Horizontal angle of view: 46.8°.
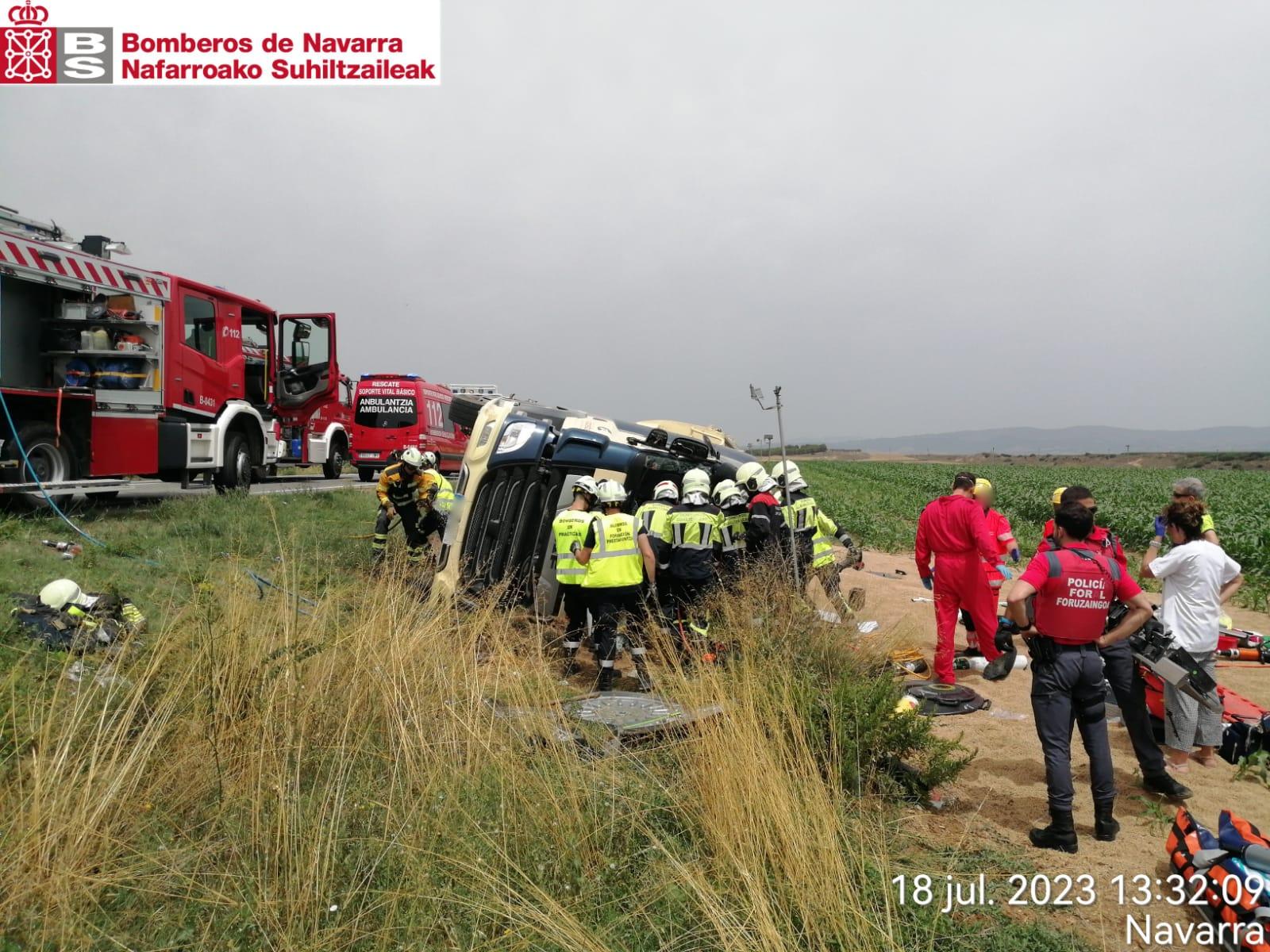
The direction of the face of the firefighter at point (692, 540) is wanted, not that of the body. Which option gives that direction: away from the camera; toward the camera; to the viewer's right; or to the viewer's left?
away from the camera

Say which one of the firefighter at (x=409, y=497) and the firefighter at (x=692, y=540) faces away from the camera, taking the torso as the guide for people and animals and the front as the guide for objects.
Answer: the firefighter at (x=692, y=540)

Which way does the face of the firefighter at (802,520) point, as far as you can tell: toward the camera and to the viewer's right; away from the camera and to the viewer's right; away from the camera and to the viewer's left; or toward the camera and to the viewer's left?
away from the camera and to the viewer's left

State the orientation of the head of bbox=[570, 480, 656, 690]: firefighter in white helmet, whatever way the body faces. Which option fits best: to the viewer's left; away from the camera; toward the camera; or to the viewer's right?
away from the camera

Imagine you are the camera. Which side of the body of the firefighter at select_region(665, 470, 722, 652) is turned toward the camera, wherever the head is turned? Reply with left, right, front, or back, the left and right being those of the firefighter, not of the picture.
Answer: back

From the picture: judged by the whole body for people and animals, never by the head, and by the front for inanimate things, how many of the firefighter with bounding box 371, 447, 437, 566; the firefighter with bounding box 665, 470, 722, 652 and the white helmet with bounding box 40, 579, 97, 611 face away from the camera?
1

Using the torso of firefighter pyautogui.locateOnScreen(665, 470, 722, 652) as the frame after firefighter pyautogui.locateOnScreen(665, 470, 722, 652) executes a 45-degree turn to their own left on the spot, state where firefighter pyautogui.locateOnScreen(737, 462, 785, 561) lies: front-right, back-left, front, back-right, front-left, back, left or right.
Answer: right

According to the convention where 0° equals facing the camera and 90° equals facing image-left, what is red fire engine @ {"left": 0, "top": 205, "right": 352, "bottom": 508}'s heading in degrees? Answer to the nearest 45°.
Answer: approximately 225°

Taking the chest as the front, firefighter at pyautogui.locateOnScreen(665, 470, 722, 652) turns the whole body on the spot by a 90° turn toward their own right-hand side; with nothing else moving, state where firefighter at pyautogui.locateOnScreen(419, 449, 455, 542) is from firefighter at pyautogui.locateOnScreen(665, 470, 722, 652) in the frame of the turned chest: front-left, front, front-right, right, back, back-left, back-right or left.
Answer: back-left
